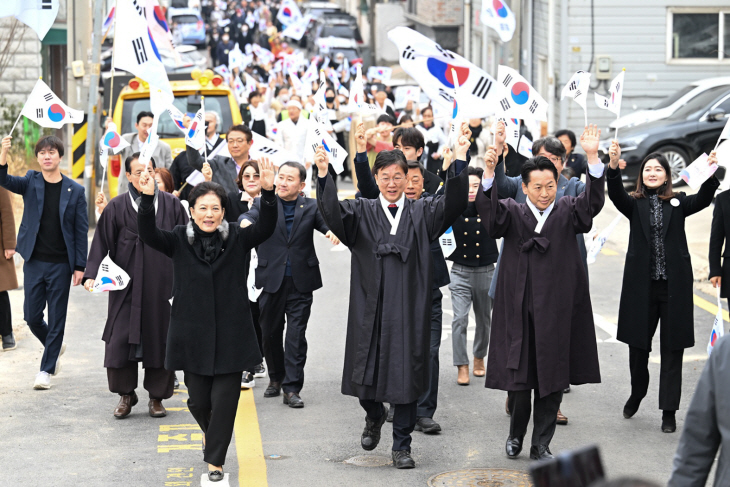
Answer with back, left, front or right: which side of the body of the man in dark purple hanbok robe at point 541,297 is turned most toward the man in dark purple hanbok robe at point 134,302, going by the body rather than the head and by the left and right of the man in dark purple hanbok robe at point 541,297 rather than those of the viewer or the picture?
right

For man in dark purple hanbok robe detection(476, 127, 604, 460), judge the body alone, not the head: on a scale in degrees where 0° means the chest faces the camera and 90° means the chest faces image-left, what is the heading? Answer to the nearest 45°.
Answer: approximately 0°

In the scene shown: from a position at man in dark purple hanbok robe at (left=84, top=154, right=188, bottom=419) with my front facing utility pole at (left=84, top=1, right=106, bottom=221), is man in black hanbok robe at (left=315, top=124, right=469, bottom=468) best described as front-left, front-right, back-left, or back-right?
back-right

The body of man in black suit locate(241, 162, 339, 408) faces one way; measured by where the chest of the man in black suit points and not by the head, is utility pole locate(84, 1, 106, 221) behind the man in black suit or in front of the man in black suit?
behind

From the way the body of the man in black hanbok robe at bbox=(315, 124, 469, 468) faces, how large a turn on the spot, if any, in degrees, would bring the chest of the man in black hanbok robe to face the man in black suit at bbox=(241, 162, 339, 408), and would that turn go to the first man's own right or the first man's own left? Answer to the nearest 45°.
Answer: approximately 135° to the first man's own right

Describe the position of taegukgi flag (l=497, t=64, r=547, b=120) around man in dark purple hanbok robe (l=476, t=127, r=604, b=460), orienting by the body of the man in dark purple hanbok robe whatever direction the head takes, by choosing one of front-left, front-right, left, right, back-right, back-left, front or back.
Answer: back
